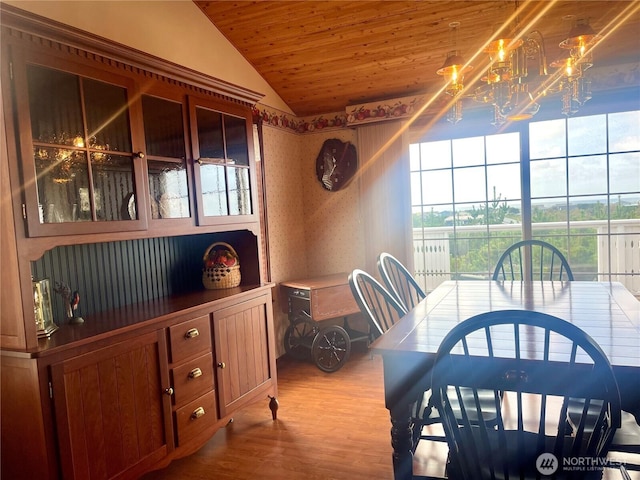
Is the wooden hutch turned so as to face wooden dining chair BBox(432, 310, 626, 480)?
yes

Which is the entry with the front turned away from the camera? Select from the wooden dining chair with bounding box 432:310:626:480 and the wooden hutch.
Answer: the wooden dining chair

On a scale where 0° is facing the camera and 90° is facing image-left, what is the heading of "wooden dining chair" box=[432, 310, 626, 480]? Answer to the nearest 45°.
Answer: approximately 180°

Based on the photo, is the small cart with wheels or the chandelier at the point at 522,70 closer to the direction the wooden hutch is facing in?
the chandelier

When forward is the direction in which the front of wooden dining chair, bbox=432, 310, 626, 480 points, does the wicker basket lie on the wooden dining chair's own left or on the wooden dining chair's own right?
on the wooden dining chair's own left

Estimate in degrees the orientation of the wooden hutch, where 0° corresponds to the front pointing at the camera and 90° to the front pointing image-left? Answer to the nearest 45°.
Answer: approximately 315°

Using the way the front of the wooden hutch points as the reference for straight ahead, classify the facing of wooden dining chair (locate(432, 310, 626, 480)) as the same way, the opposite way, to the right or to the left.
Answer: to the left

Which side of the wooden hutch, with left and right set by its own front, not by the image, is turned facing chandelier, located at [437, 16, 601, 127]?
front

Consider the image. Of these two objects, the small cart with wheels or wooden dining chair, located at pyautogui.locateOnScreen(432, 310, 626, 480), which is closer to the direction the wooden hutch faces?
the wooden dining chair
